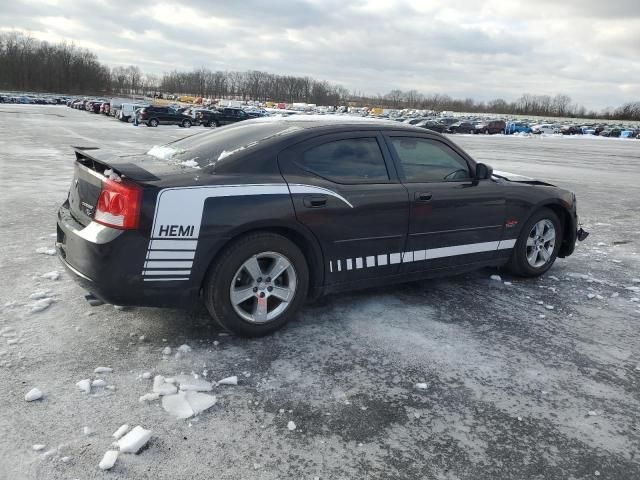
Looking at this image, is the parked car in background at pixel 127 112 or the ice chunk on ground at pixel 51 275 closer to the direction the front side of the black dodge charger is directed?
the parked car in background

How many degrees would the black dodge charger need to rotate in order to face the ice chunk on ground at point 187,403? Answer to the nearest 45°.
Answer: approximately 135° to its right

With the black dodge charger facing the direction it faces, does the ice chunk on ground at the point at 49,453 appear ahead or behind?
behind

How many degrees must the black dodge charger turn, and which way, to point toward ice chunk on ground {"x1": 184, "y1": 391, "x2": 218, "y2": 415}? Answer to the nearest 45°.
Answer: approximately 135° to its right

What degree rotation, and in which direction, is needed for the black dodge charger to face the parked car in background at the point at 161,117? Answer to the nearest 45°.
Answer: approximately 45° to its left

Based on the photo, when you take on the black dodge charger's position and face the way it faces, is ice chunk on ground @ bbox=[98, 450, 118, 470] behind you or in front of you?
behind

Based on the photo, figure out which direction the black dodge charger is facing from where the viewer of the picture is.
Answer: facing away from the viewer and to the right of the viewer

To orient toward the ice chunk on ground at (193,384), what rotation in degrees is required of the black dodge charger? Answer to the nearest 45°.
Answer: approximately 135° to its right

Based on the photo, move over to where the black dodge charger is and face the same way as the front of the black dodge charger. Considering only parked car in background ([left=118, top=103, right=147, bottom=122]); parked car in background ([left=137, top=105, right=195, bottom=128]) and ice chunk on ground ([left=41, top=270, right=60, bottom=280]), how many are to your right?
0

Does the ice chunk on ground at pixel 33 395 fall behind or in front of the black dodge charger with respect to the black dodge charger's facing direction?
behind

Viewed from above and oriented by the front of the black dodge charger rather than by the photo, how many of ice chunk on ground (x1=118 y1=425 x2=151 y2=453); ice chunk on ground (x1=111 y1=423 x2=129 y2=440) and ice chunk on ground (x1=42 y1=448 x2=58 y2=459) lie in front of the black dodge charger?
0
